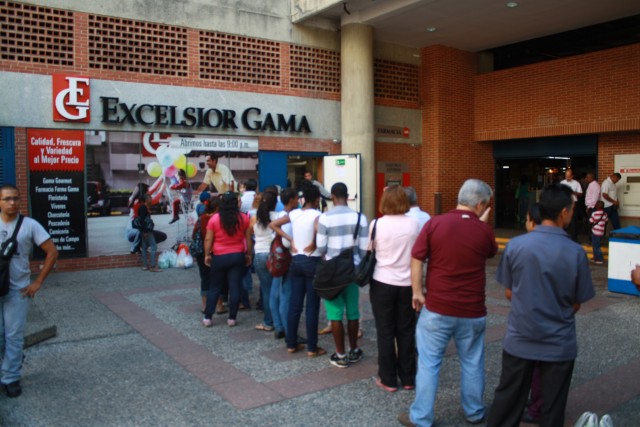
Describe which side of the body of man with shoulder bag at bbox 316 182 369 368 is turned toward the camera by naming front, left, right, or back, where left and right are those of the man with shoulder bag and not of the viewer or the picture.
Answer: back

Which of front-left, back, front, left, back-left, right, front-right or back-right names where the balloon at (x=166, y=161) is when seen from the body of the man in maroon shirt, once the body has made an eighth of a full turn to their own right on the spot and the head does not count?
left

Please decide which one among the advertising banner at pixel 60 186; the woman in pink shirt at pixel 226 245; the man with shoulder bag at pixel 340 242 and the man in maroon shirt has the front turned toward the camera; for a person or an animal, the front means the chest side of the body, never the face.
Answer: the advertising banner

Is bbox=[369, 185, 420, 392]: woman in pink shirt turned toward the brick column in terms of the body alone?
yes

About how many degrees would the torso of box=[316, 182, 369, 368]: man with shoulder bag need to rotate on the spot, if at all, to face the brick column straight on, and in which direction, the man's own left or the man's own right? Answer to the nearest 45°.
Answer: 0° — they already face it

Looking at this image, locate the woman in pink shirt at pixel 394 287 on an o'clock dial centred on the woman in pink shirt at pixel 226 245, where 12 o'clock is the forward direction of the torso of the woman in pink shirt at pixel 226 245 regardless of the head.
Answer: the woman in pink shirt at pixel 394 287 is roughly at 5 o'clock from the woman in pink shirt at pixel 226 245.

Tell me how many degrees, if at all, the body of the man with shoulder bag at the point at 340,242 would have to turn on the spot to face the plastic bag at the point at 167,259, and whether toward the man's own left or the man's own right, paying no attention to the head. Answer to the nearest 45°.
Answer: approximately 45° to the man's own left

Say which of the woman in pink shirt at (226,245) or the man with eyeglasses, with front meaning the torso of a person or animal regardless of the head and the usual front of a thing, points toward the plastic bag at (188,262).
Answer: the woman in pink shirt

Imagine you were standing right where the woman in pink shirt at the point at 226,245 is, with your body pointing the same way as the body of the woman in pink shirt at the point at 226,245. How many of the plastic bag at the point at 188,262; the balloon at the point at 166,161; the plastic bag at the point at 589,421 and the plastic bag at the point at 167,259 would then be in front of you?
3

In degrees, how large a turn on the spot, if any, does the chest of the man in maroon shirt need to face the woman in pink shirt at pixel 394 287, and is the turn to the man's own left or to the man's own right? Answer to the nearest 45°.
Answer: approximately 45° to the man's own left

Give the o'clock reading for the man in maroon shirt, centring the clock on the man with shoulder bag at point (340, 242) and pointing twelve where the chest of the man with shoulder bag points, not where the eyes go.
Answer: The man in maroon shirt is roughly at 5 o'clock from the man with shoulder bag.

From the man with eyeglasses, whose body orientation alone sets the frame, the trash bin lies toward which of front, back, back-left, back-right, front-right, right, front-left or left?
left

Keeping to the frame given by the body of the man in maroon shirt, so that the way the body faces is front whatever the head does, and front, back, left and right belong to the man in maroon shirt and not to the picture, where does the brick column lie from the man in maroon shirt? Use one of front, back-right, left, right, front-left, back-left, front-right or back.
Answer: front

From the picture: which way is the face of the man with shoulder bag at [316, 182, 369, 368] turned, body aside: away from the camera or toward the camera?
away from the camera

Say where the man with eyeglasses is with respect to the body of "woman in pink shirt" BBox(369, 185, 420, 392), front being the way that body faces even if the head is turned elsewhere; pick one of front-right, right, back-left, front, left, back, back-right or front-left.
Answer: left

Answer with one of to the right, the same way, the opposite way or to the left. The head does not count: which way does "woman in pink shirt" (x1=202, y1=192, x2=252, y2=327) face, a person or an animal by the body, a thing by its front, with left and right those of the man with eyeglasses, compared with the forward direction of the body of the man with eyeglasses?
the opposite way

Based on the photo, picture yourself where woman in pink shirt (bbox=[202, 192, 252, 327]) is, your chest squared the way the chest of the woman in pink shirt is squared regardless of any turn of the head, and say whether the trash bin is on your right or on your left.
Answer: on your right

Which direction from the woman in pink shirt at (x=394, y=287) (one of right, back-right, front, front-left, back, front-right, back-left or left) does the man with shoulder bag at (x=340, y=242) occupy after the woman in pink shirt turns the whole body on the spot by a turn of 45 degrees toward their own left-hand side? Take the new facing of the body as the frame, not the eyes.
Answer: front

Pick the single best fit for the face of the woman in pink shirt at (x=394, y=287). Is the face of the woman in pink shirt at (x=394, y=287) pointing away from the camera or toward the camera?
away from the camera
